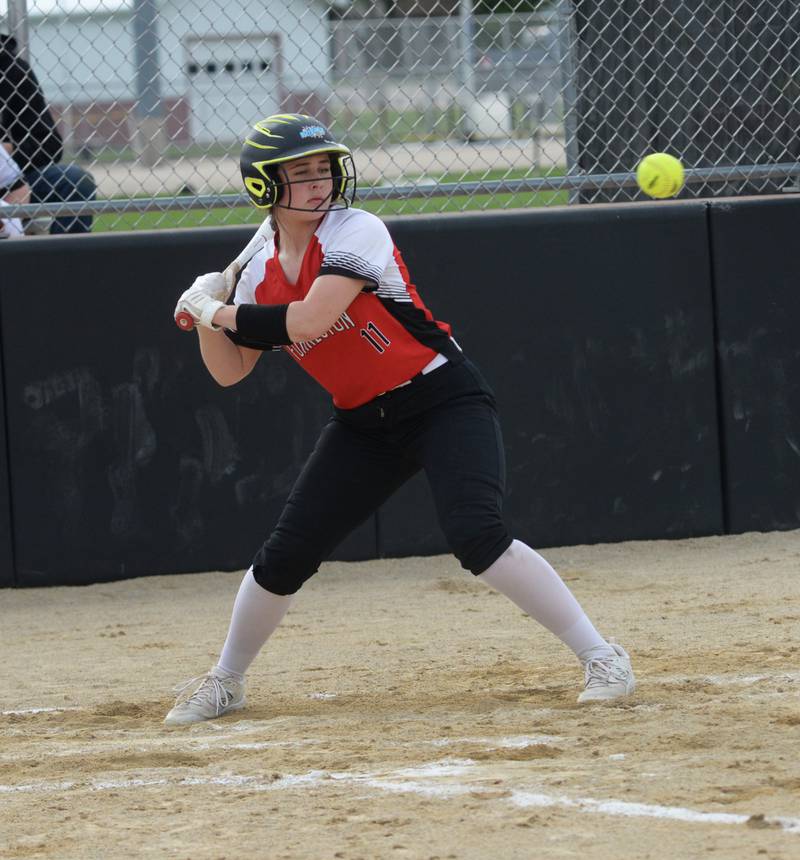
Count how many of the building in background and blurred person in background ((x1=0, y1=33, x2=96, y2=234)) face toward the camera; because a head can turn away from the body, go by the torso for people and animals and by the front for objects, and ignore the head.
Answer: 1

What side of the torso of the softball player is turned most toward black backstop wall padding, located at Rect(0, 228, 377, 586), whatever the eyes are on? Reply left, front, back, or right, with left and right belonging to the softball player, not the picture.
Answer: back

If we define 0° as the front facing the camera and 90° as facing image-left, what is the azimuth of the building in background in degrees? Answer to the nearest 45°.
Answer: approximately 0°

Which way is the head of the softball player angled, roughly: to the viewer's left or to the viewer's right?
to the viewer's right

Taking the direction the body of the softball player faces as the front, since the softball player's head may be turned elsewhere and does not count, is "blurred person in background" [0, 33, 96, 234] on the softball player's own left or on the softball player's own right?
on the softball player's own right

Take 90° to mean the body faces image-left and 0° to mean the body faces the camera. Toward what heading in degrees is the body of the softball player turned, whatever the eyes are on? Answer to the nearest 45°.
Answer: approximately 45°
